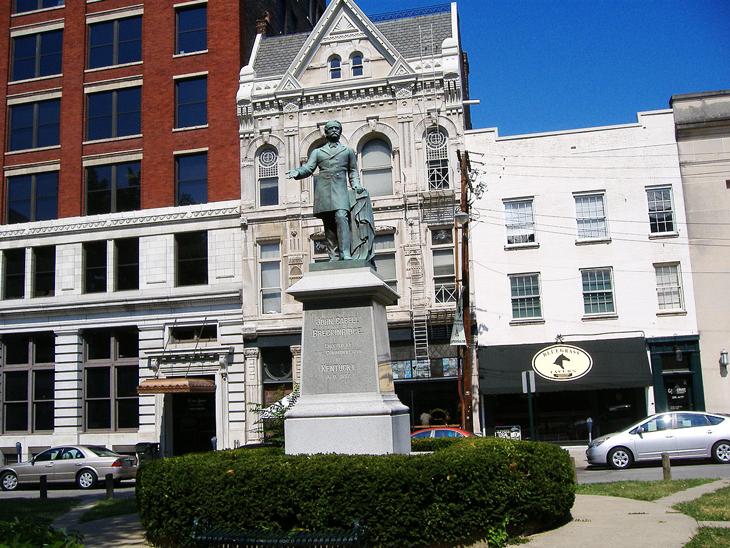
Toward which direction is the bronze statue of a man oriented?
toward the camera

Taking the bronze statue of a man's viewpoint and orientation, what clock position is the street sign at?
The street sign is roughly at 7 o'clock from the bronze statue of a man.

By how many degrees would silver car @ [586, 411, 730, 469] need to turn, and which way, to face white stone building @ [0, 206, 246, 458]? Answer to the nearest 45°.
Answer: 0° — it already faces it

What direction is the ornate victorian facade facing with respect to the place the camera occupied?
facing the viewer

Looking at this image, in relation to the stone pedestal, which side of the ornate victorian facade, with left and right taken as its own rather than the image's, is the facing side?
front

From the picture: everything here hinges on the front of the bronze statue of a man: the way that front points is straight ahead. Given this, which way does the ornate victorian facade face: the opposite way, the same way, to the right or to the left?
the same way

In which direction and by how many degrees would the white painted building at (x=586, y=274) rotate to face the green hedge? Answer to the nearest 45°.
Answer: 0° — it already faces it

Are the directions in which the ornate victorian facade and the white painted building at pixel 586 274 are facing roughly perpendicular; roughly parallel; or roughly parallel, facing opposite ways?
roughly parallel

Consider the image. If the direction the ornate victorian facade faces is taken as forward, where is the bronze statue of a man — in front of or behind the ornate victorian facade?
in front

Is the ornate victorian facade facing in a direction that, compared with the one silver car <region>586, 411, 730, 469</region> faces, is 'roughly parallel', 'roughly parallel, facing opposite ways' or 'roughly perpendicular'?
roughly perpendicular

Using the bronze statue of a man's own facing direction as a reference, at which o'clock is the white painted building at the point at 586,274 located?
The white painted building is roughly at 7 o'clock from the bronze statue of a man.

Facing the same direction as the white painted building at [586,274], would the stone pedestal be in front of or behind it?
in front

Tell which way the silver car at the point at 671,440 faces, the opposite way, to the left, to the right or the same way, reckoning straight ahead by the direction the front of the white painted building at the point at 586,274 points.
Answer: to the right

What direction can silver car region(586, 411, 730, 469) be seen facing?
to the viewer's left

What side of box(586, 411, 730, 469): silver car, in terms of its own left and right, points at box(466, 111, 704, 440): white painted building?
right

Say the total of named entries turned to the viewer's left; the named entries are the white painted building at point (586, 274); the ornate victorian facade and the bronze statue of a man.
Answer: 0

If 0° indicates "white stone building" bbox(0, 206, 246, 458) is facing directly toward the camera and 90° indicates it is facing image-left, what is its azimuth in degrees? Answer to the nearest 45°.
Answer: approximately 0°
